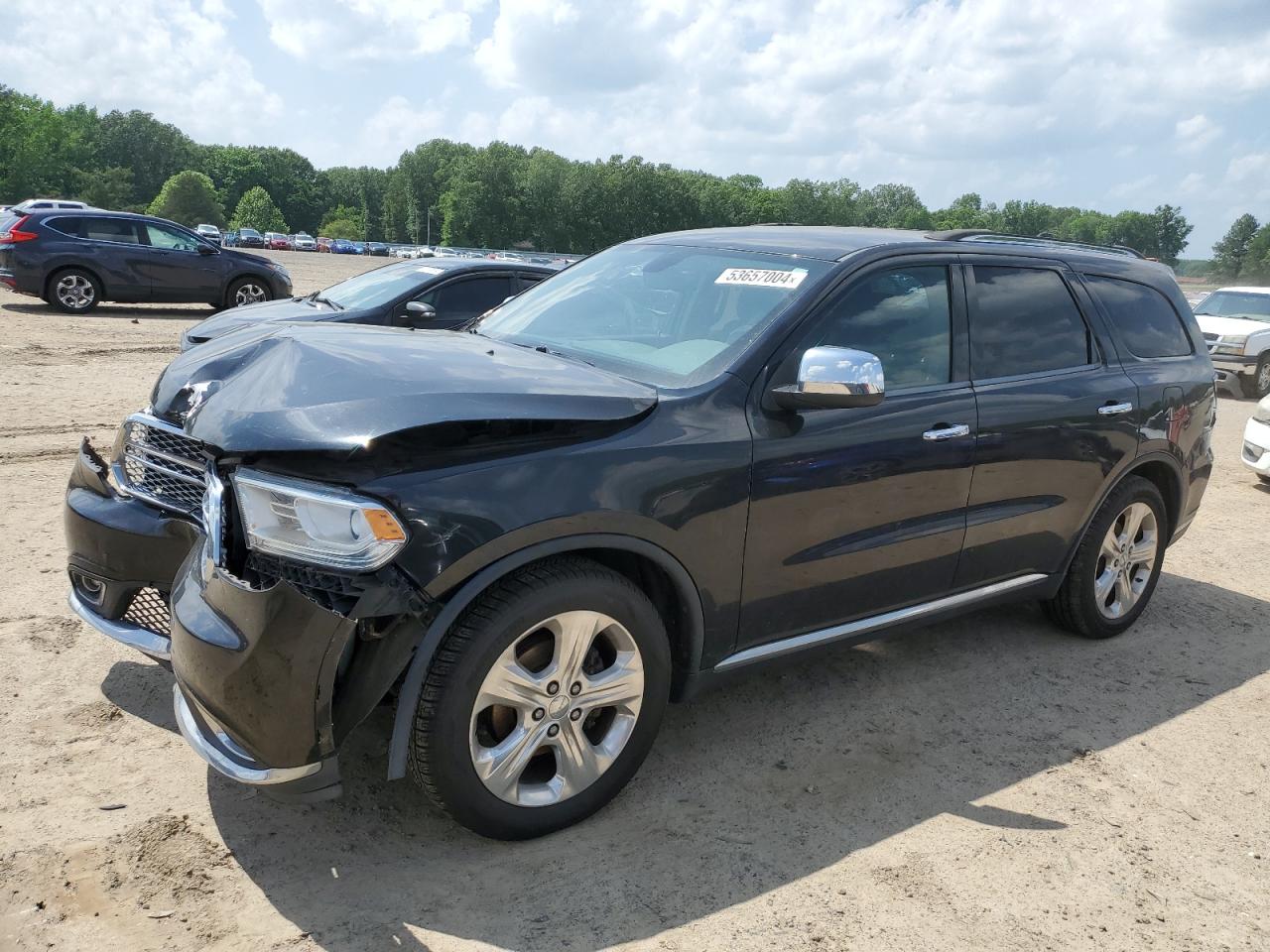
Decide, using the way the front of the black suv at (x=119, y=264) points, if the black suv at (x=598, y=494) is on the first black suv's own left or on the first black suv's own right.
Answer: on the first black suv's own right

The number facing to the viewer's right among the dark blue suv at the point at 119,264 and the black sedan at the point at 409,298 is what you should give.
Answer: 1

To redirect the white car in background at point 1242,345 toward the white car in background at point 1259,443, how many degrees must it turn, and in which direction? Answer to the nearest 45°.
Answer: approximately 45° to its left

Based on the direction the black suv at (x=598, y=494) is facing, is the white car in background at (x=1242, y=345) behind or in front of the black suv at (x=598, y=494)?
behind

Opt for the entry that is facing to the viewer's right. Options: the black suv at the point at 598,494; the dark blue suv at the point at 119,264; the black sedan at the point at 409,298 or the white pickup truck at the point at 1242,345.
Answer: the dark blue suv at the point at 119,264

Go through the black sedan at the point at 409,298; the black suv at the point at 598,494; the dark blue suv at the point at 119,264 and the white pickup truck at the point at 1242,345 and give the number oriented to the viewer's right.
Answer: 1

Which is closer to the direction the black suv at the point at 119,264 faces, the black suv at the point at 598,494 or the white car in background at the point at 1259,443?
the white car in background

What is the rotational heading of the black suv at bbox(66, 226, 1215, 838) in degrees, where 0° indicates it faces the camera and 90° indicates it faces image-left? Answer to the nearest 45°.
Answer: approximately 45°

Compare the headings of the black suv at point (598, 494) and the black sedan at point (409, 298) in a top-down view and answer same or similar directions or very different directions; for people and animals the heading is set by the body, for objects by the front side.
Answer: same or similar directions

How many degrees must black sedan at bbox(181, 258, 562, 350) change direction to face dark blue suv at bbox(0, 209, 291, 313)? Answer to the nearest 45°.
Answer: approximately 90° to its right

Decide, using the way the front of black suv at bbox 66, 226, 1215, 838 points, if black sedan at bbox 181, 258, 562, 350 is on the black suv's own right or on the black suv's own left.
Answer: on the black suv's own right

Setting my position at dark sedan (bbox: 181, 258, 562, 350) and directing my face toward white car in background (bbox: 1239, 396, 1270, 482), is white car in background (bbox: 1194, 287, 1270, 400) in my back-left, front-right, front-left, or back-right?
front-left

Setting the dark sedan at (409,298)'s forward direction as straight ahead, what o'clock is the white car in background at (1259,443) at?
The white car in background is roughly at 8 o'clock from the dark sedan.

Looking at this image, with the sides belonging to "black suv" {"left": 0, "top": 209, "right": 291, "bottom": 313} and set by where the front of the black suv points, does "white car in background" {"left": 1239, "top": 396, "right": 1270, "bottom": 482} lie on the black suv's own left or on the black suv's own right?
on the black suv's own right

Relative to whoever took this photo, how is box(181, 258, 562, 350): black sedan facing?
facing the viewer and to the left of the viewer

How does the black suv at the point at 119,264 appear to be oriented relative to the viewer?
to the viewer's right

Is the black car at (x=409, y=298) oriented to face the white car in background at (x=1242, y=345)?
no

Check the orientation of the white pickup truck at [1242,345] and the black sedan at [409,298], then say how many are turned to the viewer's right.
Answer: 0
